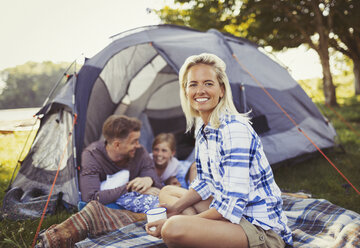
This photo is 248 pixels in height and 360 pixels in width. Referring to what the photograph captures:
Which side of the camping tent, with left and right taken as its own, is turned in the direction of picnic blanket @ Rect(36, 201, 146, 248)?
front

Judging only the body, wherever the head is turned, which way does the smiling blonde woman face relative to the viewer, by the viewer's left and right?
facing to the left of the viewer

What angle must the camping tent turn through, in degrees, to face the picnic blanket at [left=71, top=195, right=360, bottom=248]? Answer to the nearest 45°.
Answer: approximately 45° to its left

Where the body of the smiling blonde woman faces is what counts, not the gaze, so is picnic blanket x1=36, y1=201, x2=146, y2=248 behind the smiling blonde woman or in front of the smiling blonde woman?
in front

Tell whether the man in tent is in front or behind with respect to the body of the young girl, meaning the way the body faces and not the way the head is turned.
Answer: in front

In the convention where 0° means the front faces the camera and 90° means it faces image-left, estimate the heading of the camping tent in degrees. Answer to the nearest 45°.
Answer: approximately 0°

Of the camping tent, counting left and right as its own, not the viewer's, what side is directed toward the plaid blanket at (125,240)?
front

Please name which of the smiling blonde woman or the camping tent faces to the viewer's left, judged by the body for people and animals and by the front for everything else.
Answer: the smiling blonde woman
